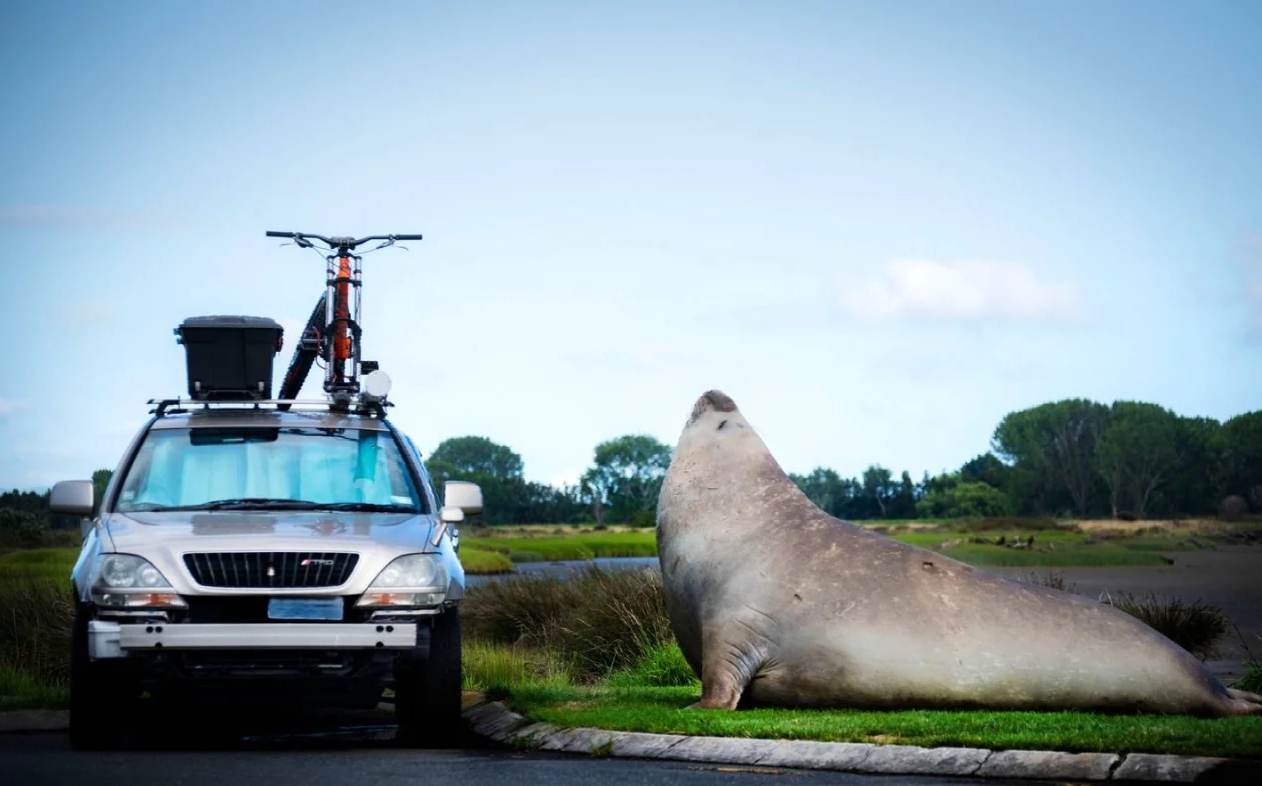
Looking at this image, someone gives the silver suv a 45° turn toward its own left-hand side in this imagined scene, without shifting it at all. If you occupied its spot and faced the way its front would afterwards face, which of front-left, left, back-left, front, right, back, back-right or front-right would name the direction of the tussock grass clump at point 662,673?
left

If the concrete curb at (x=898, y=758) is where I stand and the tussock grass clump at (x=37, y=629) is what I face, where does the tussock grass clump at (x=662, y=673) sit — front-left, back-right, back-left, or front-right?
front-right

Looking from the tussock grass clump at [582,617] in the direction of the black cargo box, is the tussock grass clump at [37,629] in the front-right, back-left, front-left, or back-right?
front-right

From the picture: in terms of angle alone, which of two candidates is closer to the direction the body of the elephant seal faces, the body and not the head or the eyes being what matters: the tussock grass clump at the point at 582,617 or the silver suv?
the silver suv

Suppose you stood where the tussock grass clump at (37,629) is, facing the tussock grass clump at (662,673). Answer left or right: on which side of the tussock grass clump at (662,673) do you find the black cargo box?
right

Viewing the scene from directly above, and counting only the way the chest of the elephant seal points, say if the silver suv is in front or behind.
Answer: in front

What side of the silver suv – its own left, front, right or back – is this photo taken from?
front

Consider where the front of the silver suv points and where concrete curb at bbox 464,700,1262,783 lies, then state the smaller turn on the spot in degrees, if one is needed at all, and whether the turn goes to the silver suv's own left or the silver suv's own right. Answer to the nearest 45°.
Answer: approximately 45° to the silver suv's own left

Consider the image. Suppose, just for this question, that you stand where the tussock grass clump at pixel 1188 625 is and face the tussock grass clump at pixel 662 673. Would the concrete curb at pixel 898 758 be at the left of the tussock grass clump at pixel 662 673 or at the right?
left

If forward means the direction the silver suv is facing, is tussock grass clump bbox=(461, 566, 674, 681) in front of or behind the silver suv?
behind

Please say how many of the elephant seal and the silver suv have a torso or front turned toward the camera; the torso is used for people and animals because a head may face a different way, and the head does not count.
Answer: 1

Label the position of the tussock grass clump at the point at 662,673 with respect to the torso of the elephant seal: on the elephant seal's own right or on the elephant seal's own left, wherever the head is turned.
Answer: on the elephant seal's own right

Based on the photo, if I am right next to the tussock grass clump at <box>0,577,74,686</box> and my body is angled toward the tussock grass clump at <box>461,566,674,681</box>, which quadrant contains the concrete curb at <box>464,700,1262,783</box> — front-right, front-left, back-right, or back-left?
front-right

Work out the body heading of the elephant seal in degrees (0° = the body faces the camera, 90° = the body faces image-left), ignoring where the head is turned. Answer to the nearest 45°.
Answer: approximately 90°

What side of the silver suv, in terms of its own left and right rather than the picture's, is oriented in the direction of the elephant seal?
left
